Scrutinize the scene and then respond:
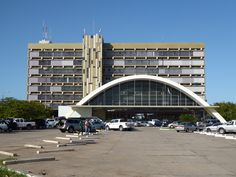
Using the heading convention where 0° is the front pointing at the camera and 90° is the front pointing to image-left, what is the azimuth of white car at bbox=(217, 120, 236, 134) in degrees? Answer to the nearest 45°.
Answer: approximately 90°
